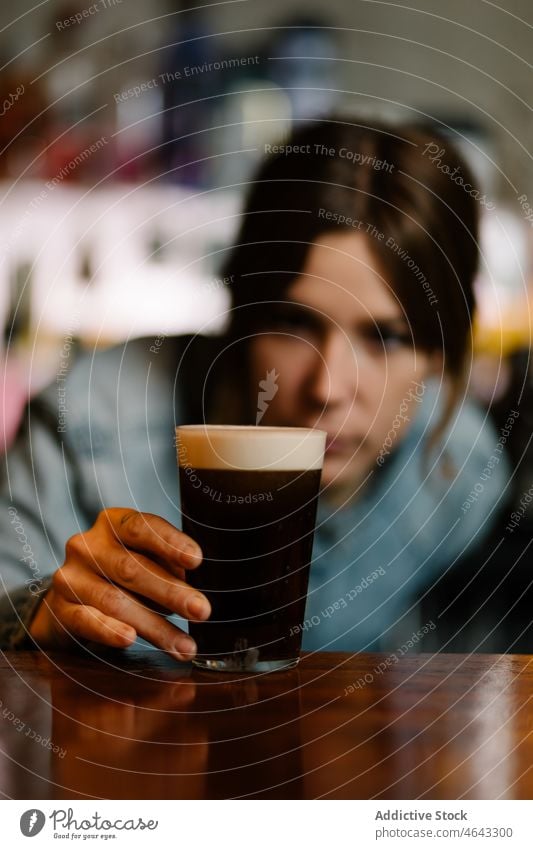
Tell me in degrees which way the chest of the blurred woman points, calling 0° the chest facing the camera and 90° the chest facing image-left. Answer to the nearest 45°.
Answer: approximately 0°
